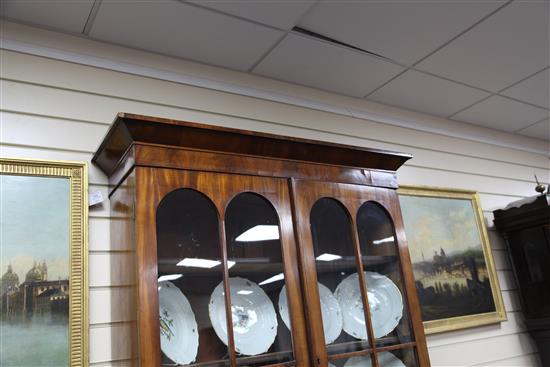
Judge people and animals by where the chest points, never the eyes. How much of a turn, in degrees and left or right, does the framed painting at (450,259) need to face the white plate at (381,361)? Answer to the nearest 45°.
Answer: approximately 45° to its right

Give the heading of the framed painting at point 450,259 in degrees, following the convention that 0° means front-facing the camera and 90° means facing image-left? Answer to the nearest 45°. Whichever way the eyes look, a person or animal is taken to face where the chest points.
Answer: approximately 315°

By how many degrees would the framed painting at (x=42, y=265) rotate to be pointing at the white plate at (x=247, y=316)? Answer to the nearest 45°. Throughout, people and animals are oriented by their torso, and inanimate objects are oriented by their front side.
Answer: approximately 90° to its left

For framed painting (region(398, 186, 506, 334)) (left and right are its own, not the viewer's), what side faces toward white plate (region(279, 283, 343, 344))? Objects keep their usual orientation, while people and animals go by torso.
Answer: right

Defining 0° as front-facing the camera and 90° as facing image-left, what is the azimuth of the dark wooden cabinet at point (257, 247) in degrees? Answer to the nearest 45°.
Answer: approximately 315°

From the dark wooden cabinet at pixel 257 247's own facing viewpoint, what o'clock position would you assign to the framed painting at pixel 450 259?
The framed painting is roughly at 9 o'clock from the dark wooden cabinet.

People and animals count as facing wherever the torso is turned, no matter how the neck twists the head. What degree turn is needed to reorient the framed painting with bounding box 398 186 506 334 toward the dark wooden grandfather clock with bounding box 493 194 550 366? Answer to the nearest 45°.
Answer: approximately 90° to its left

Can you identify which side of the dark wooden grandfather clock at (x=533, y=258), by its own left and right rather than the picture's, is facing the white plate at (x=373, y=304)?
right

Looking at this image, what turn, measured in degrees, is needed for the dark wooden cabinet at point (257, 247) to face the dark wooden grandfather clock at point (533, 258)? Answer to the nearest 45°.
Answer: approximately 90° to its left

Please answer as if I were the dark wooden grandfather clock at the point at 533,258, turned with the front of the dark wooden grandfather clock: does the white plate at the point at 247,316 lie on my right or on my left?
on my right

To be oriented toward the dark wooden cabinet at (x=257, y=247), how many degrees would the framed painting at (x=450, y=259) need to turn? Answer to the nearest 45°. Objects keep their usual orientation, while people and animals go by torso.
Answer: approximately 45° to its right

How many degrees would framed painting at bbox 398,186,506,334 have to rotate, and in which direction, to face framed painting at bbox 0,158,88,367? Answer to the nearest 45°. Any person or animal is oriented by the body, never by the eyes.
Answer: approximately 90° to its right
